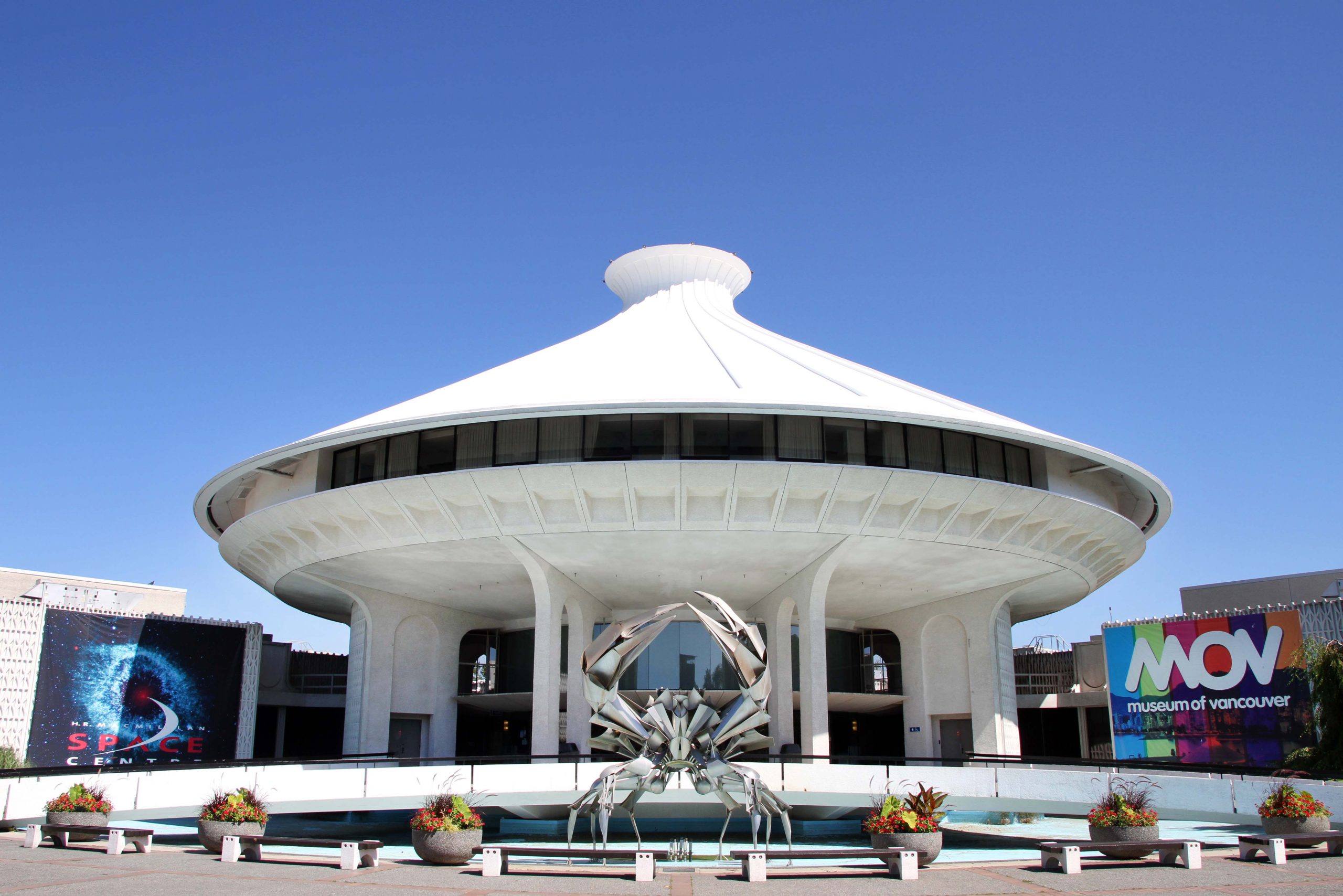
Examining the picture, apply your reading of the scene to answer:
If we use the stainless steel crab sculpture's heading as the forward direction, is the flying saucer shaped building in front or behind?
behind

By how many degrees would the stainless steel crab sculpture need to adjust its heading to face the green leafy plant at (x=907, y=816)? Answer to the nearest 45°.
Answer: approximately 90° to its left

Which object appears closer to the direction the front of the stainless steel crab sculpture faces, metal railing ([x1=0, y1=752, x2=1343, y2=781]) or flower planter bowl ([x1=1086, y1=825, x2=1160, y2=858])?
the flower planter bowl

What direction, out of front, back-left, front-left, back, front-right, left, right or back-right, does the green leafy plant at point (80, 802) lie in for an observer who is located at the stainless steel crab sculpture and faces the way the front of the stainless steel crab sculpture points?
right

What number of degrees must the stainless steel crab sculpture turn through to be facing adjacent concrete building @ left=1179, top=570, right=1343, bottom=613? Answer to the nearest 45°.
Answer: approximately 135° to its left

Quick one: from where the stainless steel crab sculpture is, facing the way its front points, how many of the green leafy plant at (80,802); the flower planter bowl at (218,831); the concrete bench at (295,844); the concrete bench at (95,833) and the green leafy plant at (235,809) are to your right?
5

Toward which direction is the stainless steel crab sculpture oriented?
toward the camera

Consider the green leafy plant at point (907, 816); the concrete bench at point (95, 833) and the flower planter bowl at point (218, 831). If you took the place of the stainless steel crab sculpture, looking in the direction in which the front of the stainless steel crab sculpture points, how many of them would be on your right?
2

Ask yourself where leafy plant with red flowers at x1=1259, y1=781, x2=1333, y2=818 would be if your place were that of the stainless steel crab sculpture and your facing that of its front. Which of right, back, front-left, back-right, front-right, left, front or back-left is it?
left

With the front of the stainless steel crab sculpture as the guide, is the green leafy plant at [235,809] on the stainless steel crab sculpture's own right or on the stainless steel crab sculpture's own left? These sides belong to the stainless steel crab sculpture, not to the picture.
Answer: on the stainless steel crab sculpture's own right

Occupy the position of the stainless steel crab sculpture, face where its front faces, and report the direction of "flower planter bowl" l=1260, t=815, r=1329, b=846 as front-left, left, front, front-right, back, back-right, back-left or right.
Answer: left

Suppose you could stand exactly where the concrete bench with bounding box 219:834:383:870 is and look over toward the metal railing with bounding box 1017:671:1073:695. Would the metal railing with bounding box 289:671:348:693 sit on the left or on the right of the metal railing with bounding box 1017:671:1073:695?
left

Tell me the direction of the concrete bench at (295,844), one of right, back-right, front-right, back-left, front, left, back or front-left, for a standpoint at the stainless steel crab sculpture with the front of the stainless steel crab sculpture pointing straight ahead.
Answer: right

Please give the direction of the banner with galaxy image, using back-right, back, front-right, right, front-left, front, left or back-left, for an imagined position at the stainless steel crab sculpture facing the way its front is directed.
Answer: back-right

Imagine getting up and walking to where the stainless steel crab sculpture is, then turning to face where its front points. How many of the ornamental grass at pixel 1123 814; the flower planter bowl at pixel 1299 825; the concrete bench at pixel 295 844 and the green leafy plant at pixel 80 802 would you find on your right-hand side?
2

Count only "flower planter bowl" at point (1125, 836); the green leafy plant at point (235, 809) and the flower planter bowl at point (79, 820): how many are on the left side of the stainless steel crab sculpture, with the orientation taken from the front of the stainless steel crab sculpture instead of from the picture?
1

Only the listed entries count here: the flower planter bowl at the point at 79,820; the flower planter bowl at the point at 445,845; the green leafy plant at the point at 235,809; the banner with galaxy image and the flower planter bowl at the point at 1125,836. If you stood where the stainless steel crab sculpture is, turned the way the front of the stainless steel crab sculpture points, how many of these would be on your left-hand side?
1
